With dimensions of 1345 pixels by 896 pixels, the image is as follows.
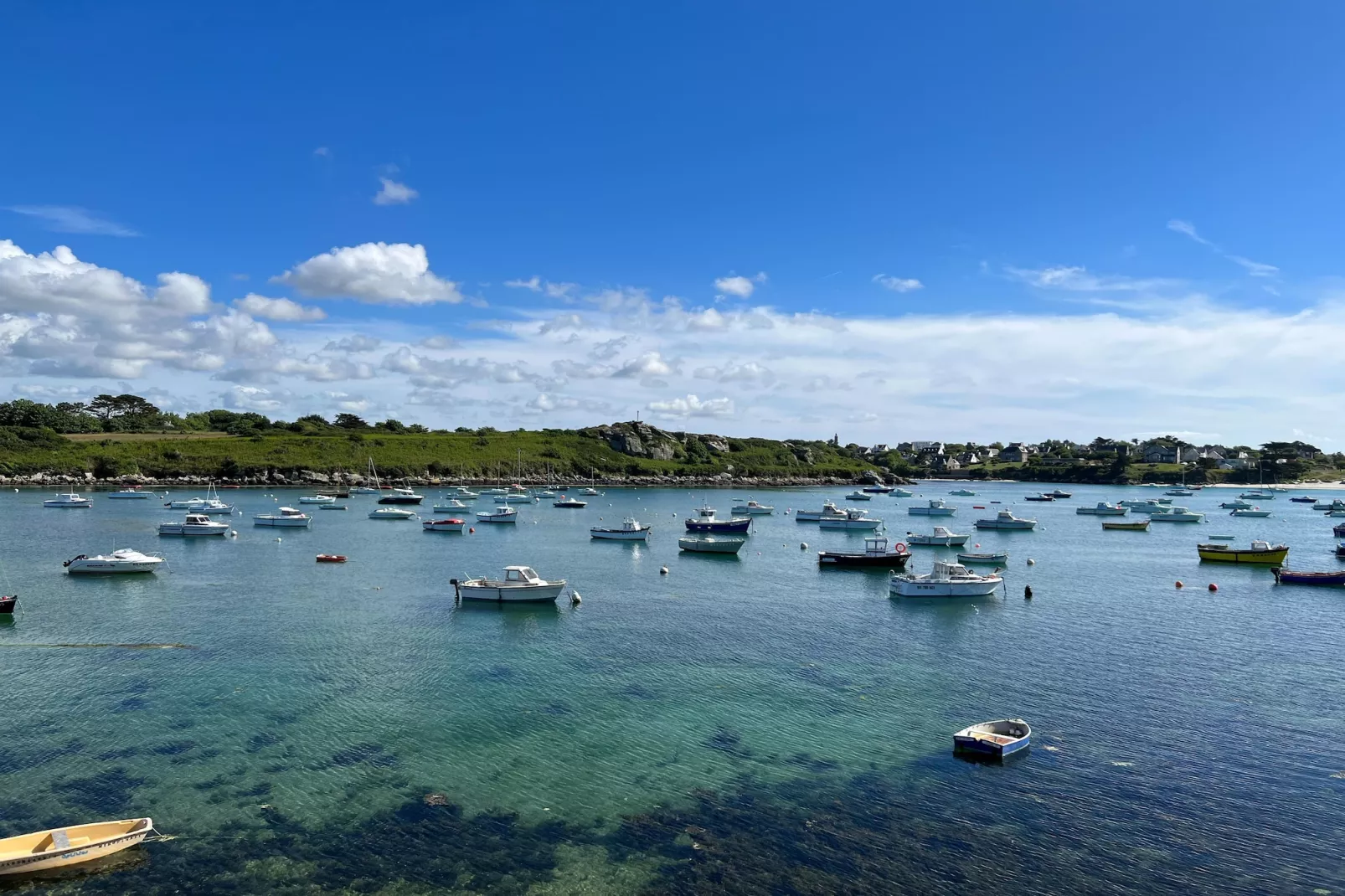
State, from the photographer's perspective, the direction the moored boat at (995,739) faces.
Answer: facing away from the viewer and to the right of the viewer

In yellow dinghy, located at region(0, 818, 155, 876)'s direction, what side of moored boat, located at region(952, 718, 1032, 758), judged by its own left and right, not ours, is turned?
back
